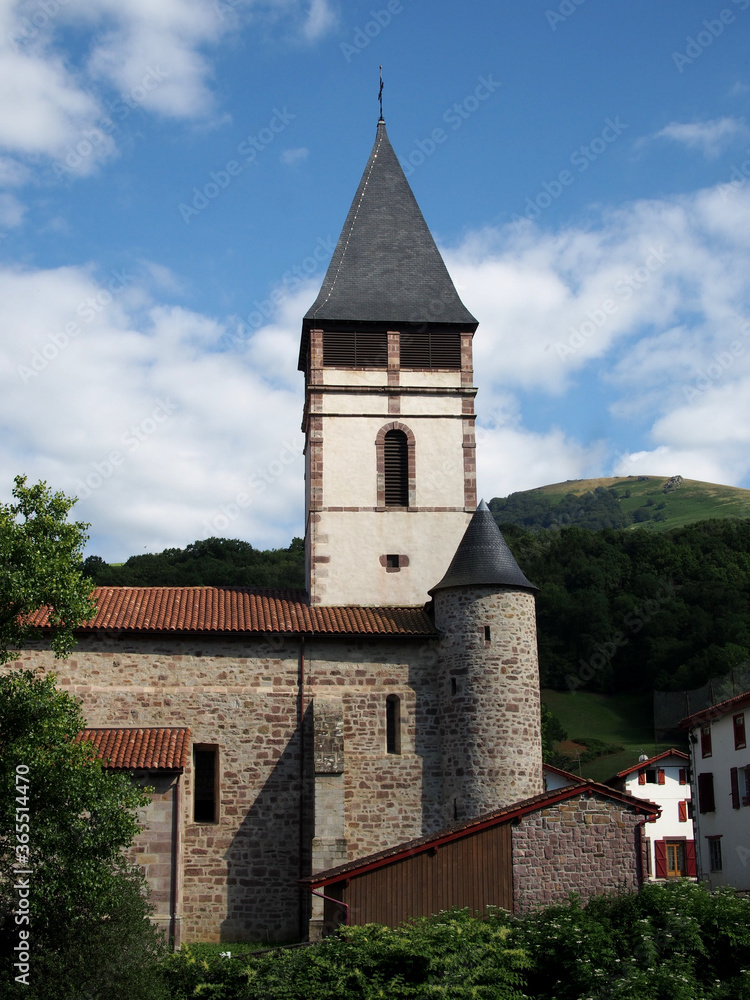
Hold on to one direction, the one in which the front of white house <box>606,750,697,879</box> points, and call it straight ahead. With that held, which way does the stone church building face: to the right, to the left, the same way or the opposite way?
to the left

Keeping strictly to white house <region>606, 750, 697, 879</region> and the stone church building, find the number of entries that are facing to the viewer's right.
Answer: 1

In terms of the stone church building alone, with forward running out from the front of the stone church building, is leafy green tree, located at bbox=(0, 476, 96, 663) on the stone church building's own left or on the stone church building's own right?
on the stone church building's own right

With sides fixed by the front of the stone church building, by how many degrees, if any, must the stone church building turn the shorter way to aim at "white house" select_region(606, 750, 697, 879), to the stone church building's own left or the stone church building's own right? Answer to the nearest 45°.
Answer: approximately 45° to the stone church building's own left

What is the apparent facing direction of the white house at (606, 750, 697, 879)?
toward the camera

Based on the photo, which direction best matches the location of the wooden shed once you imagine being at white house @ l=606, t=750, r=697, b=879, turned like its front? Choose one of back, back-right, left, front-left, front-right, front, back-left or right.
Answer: front
